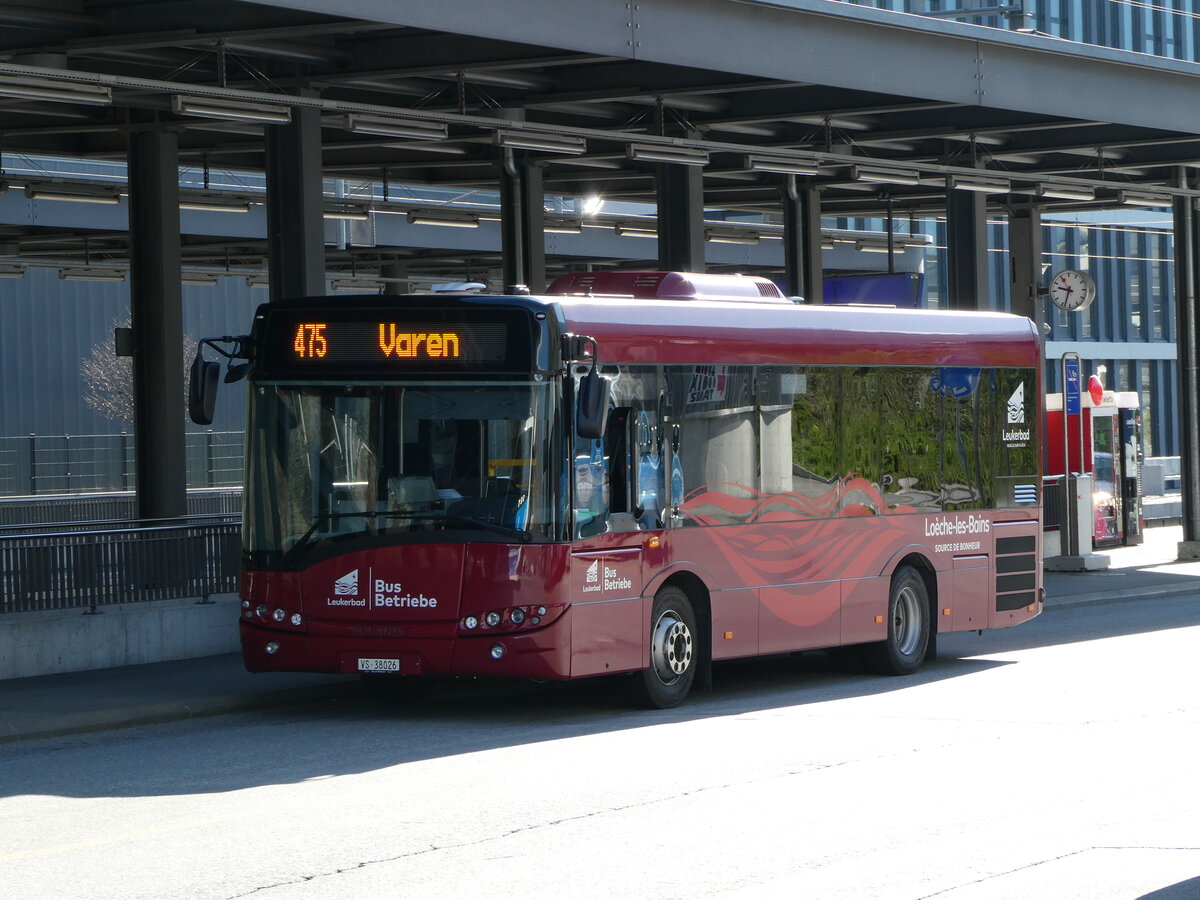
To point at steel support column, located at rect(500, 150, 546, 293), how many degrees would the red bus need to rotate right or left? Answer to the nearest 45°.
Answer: approximately 135° to its right

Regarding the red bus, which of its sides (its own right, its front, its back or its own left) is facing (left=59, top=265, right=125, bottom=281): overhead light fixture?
right

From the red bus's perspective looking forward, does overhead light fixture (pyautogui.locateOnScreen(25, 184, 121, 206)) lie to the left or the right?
on its right

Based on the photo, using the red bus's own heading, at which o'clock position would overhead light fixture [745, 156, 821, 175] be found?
The overhead light fixture is roughly at 5 o'clock from the red bus.

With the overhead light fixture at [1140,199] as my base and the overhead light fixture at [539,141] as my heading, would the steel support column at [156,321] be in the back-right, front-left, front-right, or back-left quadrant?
front-right

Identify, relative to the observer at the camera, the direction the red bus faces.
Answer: facing the viewer and to the left of the viewer

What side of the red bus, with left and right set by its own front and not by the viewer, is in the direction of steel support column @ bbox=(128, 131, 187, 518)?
right

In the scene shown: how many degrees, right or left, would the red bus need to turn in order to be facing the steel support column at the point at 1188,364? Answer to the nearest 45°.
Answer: approximately 180°

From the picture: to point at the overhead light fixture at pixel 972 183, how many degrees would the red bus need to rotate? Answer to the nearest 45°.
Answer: approximately 180°
